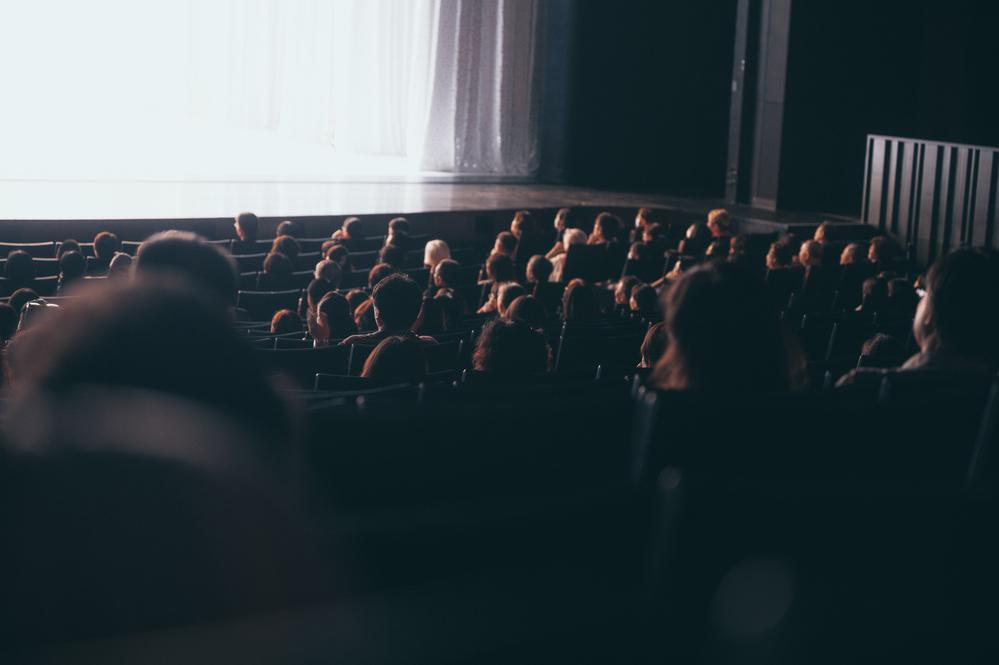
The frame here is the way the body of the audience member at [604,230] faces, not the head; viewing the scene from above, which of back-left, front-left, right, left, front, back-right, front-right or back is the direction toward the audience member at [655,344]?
back-left

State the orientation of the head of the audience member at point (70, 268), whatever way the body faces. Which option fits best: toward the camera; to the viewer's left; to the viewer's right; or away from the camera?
away from the camera

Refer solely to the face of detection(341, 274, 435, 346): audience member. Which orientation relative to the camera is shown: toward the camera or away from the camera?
away from the camera

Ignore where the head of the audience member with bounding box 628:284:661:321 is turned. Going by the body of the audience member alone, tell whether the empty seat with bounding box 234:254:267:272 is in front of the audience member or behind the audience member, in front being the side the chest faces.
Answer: in front

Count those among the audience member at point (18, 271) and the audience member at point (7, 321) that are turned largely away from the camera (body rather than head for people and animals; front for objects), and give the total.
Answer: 2

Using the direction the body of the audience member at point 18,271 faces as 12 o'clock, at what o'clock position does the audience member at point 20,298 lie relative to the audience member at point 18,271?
the audience member at point 20,298 is roughly at 6 o'clock from the audience member at point 18,271.

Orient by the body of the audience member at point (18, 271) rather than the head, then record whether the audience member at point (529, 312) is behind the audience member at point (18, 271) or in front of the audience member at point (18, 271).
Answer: behind

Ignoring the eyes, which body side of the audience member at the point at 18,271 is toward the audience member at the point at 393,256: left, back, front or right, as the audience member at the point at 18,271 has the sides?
right

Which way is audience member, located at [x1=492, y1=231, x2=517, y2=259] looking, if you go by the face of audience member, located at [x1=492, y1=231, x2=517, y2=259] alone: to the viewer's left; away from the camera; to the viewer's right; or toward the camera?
away from the camera

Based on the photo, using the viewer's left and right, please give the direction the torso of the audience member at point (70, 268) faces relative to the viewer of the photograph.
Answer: facing away from the viewer and to the left of the viewer

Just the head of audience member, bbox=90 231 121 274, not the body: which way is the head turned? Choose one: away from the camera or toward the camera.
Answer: away from the camera
